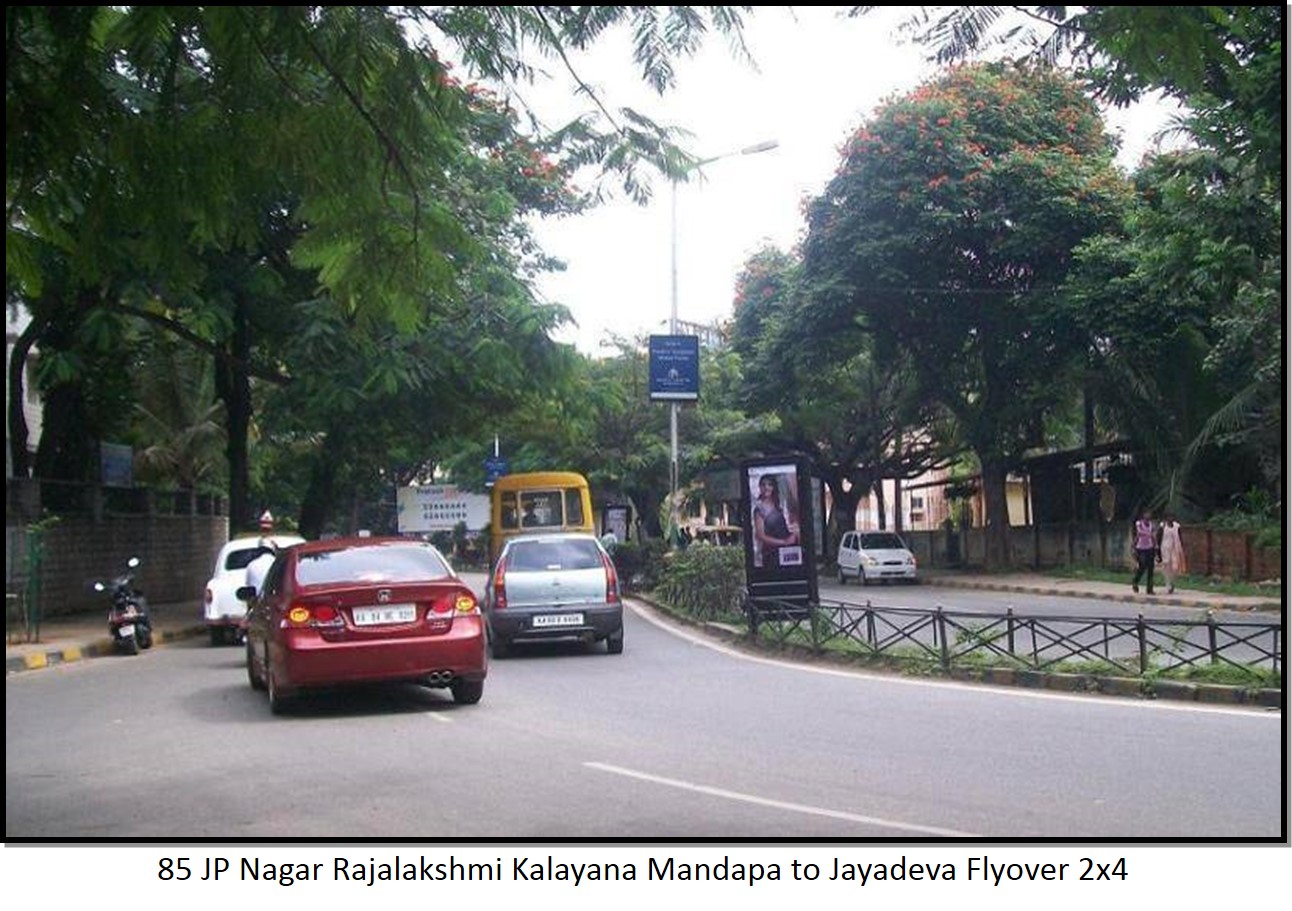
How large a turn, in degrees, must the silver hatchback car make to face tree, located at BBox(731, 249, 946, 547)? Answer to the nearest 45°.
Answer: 0° — it already faces it

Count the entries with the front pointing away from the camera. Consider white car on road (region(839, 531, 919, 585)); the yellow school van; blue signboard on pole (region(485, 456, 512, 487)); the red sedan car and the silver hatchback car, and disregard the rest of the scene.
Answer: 3

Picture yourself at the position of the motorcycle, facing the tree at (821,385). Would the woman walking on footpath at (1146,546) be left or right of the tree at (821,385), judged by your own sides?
right

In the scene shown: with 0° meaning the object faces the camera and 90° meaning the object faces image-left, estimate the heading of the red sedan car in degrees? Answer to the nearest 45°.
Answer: approximately 180°

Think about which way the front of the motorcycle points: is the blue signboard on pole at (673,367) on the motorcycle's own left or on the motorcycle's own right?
on the motorcycle's own right

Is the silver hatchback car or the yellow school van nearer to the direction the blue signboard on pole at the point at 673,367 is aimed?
the silver hatchback car

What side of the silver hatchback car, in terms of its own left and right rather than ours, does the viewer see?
back

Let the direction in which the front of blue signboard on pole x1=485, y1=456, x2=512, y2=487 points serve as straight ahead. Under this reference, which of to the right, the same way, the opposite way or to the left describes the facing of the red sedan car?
the opposite way

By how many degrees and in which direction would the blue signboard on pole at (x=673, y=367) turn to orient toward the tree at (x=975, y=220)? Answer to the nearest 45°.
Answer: approximately 135° to its left
